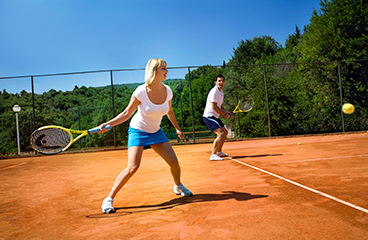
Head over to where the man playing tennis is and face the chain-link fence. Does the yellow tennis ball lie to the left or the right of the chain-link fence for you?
right

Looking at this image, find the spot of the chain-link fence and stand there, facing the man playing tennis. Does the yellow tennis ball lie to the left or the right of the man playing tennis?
left

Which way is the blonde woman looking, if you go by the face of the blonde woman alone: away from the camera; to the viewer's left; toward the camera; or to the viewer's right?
to the viewer's right

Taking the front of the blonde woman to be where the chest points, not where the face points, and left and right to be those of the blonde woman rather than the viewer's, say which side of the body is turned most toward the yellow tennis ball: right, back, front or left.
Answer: left
